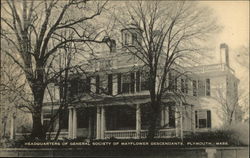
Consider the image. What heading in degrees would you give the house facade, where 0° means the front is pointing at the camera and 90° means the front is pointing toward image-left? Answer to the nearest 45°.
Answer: approximately 45°

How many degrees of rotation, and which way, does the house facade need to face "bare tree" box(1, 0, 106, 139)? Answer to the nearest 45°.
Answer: approximately 45° to its right
